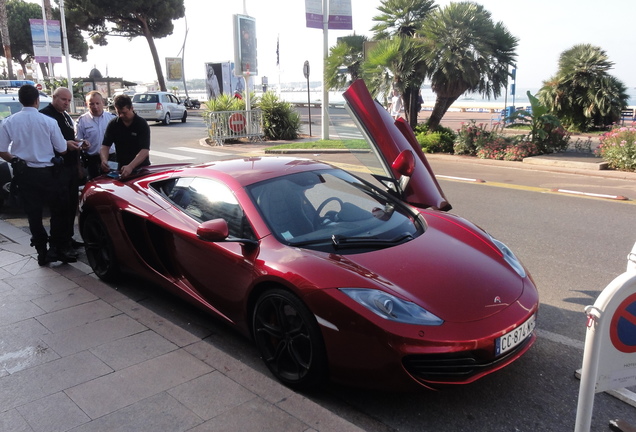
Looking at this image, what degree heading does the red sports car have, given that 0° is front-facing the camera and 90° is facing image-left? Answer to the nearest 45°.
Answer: approximately 315°

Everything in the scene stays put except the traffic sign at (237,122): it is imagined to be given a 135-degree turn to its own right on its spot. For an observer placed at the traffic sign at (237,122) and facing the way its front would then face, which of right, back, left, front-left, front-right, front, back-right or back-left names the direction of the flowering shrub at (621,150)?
back

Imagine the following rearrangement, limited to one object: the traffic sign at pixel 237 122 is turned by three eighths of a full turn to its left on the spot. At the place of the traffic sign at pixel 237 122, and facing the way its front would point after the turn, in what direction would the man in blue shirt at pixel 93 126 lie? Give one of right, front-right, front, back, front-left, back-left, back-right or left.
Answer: back-right

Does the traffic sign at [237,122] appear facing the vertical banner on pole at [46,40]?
no

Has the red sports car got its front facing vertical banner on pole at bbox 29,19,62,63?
no

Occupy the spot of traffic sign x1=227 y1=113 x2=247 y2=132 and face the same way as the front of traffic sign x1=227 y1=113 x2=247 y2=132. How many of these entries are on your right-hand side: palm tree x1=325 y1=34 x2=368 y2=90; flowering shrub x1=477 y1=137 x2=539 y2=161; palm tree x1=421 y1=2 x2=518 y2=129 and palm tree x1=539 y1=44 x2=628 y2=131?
0

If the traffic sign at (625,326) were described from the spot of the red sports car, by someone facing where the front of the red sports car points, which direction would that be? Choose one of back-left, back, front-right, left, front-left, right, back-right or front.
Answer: front

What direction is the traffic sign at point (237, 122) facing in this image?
toward the camera

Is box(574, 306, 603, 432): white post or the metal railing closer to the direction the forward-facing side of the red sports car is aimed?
the white post

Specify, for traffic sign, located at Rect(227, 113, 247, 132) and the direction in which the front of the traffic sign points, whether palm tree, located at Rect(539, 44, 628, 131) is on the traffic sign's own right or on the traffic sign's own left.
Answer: on the traffic sign's own left

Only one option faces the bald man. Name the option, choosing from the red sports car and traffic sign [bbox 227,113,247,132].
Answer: the traffic sign

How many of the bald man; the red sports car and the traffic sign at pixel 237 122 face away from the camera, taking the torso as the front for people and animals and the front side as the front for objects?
0

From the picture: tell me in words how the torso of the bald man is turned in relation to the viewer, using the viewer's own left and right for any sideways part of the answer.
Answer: facing the viewer and to the right of the viewer

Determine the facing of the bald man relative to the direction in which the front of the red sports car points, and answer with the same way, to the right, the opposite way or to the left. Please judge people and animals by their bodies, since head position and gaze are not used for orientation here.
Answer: the same way

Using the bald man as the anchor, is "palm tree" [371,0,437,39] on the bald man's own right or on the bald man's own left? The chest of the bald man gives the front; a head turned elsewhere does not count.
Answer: on the bald man's own left

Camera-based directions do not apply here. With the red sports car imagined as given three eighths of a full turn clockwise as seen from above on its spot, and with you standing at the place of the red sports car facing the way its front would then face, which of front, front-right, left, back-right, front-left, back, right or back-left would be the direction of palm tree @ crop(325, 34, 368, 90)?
right

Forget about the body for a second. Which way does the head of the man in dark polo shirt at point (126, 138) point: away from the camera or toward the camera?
toward the camera

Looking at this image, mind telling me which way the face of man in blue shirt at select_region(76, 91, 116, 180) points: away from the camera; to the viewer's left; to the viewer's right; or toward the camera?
toward the camera

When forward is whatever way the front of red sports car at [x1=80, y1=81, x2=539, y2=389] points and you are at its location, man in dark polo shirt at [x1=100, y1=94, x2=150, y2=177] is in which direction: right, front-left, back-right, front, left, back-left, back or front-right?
back
